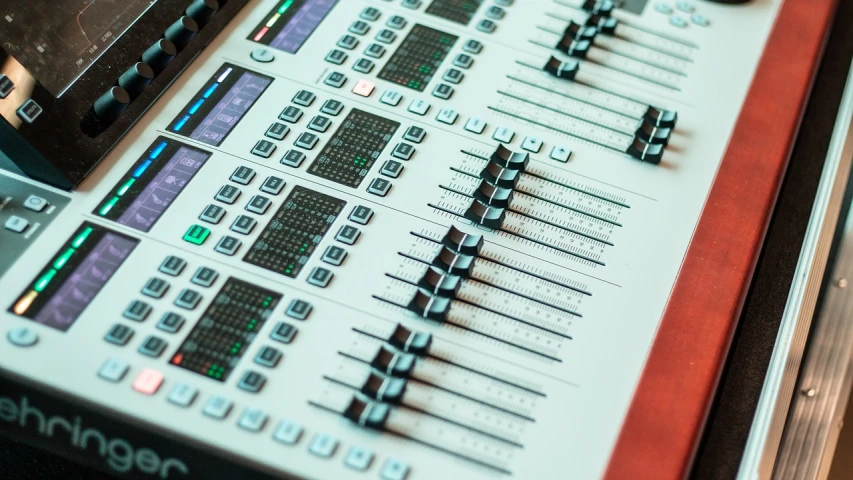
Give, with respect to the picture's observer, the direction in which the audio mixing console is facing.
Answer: facing the viewer and to the right of the viewer
